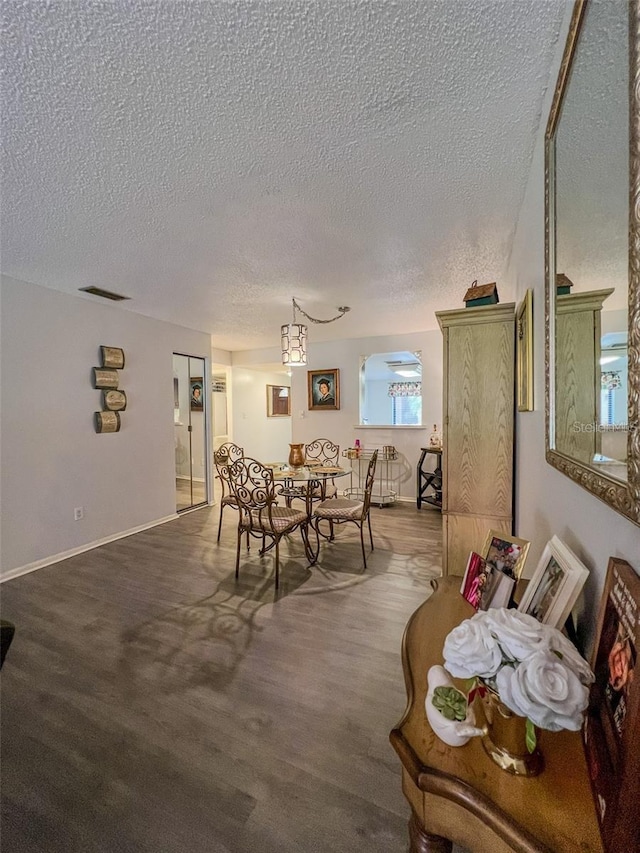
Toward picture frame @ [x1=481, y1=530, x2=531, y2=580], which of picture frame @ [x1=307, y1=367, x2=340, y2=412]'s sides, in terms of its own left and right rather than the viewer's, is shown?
front

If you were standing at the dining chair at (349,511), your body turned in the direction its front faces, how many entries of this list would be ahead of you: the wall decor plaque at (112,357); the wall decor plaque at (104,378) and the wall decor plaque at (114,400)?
3

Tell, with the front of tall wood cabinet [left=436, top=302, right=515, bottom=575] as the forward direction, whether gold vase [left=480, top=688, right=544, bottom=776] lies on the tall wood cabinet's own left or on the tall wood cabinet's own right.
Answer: on the tall wood cabinet's own left

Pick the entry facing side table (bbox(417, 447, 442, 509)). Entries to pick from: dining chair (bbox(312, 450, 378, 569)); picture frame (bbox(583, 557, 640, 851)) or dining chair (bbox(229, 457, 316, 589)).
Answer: dining chair (bbox(229, 457, 316, 589))

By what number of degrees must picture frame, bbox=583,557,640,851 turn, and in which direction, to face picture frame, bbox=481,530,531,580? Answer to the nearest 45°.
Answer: approximately 90° to its right

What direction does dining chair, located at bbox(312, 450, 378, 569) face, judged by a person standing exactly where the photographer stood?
facing to the left of the viewer

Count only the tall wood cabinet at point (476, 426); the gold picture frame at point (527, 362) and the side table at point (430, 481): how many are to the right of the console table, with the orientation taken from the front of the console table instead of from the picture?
3

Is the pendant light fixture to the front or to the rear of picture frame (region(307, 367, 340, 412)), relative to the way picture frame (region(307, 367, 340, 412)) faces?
to the front

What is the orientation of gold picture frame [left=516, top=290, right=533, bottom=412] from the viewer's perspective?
to the viewer's left

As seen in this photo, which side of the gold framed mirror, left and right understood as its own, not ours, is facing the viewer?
left

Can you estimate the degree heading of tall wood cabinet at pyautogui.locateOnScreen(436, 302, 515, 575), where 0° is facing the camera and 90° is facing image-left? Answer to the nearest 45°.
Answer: approximately 90°
